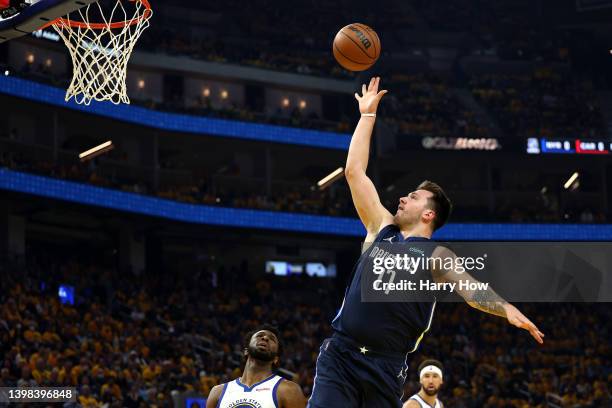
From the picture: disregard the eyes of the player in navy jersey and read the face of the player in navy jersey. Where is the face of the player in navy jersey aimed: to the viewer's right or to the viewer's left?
to the viewer's left

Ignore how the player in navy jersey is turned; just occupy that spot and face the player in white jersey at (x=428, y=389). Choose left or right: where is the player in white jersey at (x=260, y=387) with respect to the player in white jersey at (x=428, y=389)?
left

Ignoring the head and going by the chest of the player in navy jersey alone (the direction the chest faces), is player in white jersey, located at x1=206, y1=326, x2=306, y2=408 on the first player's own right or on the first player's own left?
on the first player's own right

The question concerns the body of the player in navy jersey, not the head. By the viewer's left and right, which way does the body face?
facing the viewer and to the left of the viewer

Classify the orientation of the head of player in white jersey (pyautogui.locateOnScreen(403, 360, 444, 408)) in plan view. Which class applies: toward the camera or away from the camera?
toward the camera

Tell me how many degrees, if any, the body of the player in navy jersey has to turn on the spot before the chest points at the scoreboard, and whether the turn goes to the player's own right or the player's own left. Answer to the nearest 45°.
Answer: approximately 135° to the player's own right

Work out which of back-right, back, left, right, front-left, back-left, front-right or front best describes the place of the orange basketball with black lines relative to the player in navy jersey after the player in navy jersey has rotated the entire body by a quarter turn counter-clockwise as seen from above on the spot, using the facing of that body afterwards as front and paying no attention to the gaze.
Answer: back-left

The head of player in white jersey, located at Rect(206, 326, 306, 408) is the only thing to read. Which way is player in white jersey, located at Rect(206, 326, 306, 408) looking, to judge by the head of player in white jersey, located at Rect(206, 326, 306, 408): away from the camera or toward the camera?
toward the camera

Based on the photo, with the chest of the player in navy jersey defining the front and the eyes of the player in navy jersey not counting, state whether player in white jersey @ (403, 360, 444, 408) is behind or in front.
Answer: behind
